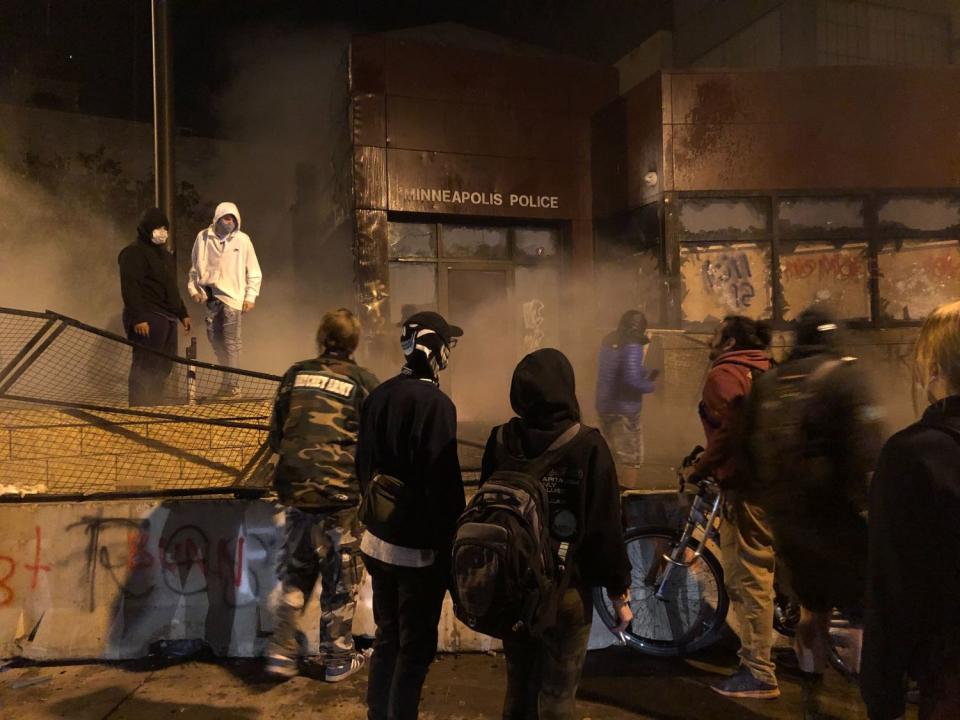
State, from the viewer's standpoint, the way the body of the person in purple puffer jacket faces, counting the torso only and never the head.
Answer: to the viewer's right

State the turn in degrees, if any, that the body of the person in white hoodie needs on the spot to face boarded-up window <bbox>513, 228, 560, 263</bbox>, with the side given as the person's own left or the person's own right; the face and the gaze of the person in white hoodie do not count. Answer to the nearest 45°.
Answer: approximately 135° to the person's own left

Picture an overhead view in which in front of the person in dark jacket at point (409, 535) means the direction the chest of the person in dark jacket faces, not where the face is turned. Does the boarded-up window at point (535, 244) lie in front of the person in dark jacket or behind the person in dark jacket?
in front

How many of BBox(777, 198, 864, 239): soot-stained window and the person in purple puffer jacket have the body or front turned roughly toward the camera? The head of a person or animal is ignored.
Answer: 1

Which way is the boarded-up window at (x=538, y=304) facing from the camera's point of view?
toward the camera

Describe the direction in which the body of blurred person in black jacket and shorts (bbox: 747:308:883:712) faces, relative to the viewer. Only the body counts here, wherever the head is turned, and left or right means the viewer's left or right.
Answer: facing away from the viewer

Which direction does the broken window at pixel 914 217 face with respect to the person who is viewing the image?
facing the viewer

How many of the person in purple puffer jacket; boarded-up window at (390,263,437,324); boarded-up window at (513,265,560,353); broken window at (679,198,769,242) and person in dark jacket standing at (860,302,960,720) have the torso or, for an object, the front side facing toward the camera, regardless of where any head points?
3

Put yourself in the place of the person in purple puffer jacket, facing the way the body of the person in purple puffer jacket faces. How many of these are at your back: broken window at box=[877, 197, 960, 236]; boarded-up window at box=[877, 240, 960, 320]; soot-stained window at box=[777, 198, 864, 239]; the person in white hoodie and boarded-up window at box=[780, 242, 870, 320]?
1

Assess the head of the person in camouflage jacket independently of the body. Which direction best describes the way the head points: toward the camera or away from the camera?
away from the camera

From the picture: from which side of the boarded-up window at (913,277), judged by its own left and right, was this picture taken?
front

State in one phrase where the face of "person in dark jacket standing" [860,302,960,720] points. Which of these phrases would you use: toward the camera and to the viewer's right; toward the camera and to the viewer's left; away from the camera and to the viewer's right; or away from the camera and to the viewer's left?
away from the camera and to the viewer's left

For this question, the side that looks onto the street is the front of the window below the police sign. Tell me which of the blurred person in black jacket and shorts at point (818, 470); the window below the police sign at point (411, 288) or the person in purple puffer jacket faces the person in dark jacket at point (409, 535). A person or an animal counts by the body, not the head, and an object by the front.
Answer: the window below the police sign

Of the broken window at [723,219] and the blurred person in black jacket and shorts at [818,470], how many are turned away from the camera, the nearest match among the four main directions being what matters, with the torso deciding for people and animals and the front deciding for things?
1

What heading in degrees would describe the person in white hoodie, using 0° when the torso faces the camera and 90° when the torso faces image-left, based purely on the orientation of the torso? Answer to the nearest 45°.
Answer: approximately 0°

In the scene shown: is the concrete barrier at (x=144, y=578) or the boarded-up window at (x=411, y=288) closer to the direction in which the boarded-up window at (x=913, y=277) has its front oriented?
the concrete barrier

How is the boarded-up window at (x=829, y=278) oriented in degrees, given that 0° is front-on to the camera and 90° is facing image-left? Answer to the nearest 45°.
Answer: approximately 0°

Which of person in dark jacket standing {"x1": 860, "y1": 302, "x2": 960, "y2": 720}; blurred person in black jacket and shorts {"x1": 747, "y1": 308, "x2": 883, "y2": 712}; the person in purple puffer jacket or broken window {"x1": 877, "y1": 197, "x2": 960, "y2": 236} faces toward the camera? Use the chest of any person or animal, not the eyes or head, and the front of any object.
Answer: the broken window

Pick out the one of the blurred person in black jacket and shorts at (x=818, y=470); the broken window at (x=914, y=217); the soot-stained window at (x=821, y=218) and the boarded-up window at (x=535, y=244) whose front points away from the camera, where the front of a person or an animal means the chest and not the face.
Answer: the blurred person in black jacket and shorts
